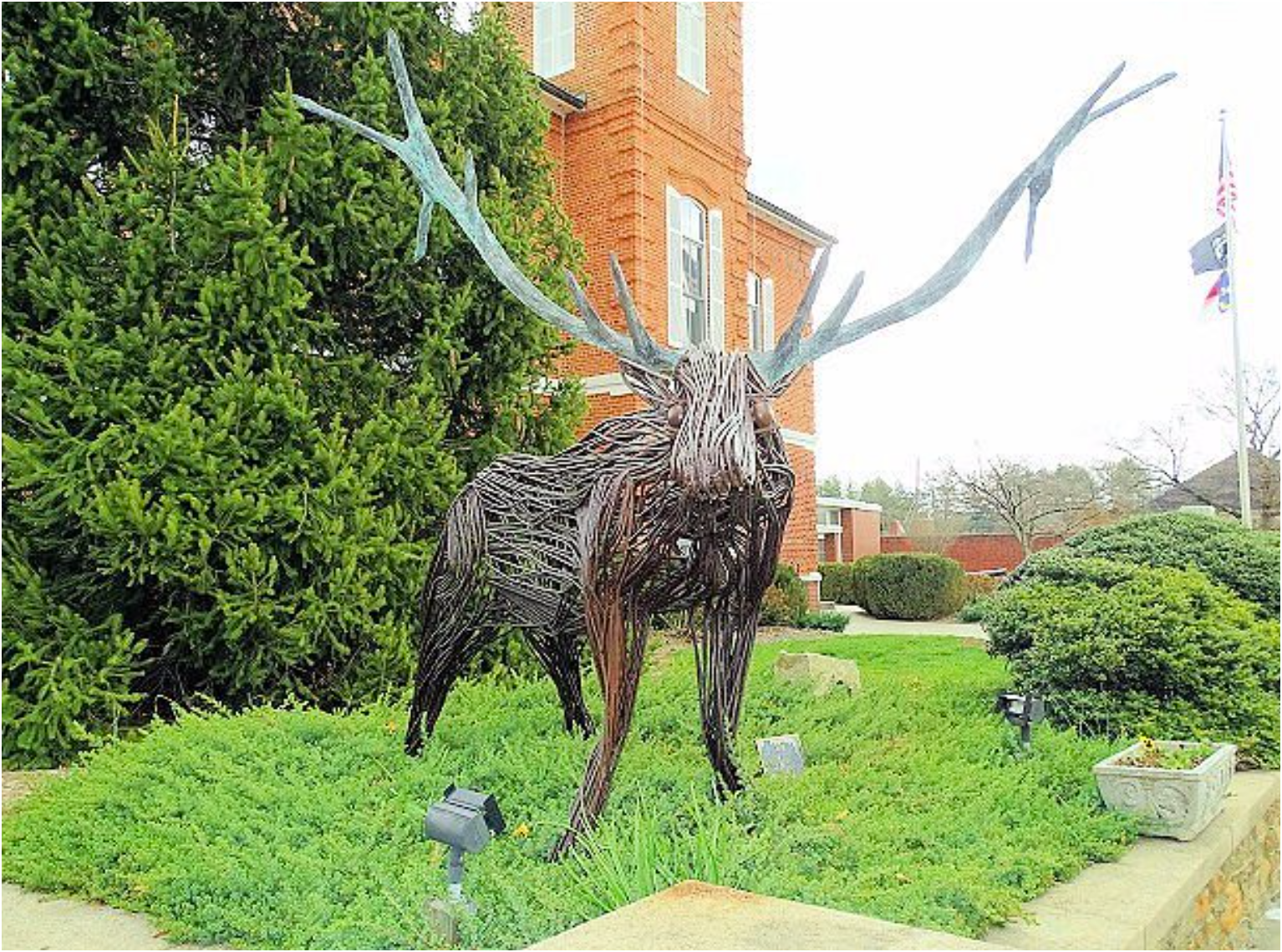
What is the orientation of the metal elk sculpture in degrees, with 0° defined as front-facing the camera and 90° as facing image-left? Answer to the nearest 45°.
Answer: approximately 315°

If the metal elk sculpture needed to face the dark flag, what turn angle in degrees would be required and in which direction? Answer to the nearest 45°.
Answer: approximately 90° to its left

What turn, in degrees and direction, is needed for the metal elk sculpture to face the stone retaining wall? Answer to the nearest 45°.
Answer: approximately 45° to its left

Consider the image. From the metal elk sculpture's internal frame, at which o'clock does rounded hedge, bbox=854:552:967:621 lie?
The rounded hedge is roughly at 8 o'clock from the metal elk sculpture.

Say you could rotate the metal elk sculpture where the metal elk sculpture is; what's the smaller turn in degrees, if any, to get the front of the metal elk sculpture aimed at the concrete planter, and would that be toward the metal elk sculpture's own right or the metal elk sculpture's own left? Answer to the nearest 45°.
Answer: approximately 45° to the metal elk sculpture's own left

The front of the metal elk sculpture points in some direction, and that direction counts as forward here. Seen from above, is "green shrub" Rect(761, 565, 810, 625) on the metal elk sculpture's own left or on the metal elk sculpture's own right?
on the metal elk sculpture's own left

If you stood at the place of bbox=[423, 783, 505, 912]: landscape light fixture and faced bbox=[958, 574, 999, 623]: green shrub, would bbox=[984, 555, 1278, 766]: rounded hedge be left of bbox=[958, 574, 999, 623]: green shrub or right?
right

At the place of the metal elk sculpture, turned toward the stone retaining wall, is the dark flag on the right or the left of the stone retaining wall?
left

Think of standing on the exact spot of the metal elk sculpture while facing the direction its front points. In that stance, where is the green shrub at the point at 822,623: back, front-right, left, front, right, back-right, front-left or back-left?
back-left

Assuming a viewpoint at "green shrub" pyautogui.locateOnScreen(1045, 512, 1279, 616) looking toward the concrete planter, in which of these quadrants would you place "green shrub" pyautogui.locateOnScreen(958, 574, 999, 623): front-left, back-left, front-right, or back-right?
back-right

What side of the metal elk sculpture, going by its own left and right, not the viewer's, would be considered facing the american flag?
left
